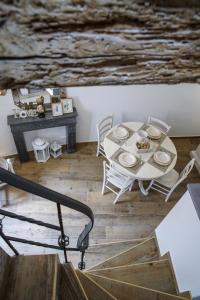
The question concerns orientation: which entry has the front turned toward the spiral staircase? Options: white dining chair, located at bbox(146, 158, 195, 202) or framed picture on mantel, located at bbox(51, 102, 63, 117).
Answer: the framed picture on mantel

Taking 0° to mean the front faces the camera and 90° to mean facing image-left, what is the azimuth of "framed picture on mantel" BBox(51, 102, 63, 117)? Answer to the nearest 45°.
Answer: approximately 0°

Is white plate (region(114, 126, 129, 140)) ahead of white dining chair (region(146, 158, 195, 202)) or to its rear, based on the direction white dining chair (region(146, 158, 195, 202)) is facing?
ahead

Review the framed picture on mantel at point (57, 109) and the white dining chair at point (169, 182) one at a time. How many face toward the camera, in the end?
1

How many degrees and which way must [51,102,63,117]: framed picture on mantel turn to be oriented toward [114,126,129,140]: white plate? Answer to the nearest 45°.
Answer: approximately 90° to its left

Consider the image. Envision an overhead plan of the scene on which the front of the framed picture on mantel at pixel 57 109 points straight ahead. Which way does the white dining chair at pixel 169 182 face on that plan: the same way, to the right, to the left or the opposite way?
the opposite way

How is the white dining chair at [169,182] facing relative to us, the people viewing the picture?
facing away from the viewer and to the left of the viewer

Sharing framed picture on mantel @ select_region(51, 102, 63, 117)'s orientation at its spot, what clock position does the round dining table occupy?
The round dining table is roughly at 10 o'clock from the framed picture on mantel.

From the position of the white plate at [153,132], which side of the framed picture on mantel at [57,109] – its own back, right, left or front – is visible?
left

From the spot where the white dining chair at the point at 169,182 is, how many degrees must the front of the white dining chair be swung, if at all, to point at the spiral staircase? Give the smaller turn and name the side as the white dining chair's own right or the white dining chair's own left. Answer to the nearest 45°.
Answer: approximately 135° to the white dining chair's own left
